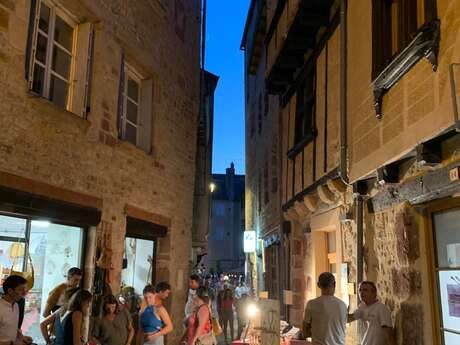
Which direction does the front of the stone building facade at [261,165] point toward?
to the viewer's left

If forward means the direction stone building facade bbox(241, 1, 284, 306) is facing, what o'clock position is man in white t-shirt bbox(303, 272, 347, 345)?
The man in white t-shirt is roughly at 9 o'clock from the stone building facade.

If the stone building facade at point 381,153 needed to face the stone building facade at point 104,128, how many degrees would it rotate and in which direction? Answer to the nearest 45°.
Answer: approximately 45° to its right

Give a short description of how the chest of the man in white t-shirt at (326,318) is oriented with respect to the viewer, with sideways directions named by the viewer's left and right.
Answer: facing away from the viewer

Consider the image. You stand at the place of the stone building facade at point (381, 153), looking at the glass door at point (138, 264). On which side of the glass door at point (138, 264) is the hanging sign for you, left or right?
right

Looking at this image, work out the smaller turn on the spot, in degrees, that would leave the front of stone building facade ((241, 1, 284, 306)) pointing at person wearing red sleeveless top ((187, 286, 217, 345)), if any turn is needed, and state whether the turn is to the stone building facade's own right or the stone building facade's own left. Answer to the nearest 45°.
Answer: approximately 90° to the stone building facade's own left

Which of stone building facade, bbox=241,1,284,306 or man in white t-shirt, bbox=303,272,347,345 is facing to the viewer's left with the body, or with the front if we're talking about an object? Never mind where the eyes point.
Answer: the stone building facade

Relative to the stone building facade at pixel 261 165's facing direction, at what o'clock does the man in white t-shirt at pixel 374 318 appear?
The man in white t-shirt is roughly at 9 o'clock from the stone building facade.

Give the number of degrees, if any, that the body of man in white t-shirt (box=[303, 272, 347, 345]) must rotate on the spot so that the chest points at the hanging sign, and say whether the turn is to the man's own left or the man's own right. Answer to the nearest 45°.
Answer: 0° — they already face it

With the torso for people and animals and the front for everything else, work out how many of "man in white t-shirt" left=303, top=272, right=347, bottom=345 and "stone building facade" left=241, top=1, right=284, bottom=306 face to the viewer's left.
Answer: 1
